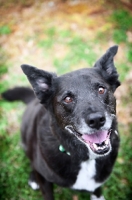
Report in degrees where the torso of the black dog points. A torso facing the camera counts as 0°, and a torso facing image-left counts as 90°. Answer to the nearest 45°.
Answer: approximately 315°
